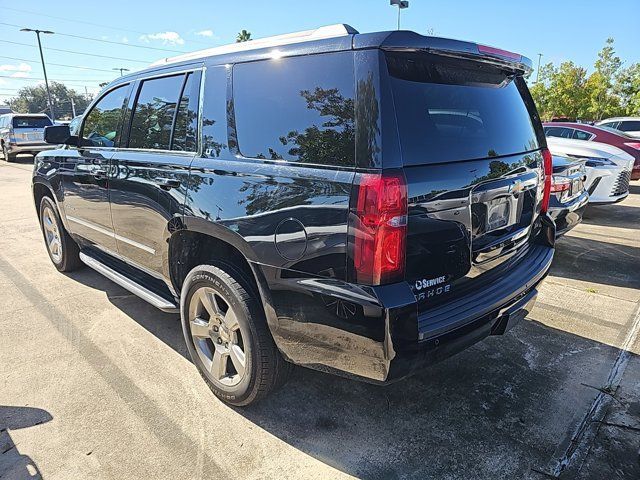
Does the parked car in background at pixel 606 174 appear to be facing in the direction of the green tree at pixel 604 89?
no

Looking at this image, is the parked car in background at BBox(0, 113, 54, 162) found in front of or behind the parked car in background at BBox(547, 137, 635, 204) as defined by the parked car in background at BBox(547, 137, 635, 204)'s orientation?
behind

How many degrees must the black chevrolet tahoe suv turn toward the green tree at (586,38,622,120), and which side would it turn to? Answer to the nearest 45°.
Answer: approximately 90° to its right

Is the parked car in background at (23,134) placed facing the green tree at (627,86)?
no

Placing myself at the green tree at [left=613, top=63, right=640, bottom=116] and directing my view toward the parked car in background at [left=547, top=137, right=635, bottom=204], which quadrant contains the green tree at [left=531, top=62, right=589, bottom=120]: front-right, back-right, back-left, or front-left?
front-right

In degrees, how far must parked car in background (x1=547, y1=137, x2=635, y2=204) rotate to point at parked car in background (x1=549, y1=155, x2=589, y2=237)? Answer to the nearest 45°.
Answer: approximately 45° to its right

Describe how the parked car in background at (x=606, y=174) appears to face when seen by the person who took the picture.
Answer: facing the viewer and to the right of the viewer

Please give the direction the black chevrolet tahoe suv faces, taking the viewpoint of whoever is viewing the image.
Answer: facing away from the viewer and to the left of the viewer

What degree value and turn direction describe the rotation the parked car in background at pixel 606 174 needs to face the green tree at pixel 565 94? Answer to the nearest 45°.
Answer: approximately 135° to its left

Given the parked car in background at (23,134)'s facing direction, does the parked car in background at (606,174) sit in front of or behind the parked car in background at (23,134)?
behind

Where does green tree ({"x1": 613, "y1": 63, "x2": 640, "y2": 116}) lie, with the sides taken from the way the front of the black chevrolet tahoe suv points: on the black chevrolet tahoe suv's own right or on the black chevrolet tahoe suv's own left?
on the black chevrolet tahoe suv's own right

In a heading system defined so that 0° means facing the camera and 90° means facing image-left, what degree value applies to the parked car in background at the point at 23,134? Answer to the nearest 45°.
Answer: approximately 135°

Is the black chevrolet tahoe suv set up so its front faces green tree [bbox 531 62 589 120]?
no

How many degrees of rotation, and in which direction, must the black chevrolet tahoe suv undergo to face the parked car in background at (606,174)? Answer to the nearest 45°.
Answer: approximately 90° to its right
